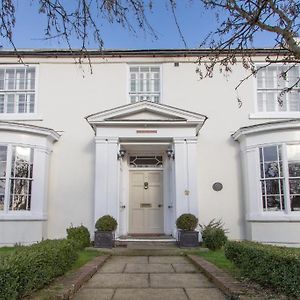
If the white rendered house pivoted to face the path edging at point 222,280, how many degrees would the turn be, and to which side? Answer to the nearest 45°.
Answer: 0° — it already faces it

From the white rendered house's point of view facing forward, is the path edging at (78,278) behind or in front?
in front

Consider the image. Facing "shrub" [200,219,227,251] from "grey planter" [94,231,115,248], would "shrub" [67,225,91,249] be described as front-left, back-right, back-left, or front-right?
back-left

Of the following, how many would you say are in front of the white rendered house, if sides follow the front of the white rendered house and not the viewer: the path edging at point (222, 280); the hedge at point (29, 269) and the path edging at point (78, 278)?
3

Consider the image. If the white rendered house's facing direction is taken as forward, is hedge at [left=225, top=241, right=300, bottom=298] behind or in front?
in front

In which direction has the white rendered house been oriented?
toward the camera

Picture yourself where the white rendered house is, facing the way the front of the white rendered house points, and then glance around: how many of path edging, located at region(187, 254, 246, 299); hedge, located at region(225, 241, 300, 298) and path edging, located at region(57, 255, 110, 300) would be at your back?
0
